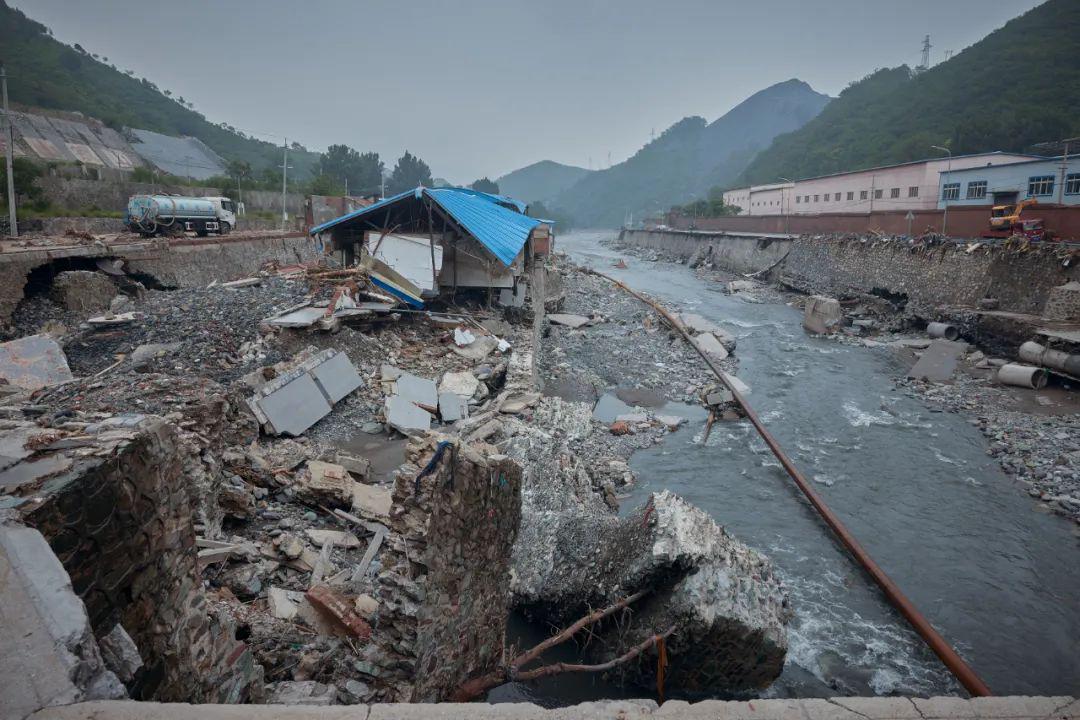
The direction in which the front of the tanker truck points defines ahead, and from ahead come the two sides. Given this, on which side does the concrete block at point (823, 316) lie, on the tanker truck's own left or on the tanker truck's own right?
on the tanker truck's own right

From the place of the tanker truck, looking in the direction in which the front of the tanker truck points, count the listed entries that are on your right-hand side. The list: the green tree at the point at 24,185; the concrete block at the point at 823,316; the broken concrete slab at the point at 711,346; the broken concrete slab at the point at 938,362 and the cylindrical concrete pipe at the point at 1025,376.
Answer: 4

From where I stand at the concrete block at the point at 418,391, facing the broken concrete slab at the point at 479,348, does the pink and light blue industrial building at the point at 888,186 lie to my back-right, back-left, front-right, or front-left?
front-right

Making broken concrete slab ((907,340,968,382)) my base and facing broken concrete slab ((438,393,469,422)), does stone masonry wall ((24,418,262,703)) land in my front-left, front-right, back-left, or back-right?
front-left

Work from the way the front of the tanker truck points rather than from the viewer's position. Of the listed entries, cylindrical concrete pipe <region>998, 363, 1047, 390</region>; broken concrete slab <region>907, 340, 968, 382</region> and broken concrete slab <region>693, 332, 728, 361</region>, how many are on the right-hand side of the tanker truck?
3

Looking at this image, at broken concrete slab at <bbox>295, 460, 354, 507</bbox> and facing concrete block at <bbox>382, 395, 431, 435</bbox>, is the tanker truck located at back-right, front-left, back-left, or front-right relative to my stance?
front-left

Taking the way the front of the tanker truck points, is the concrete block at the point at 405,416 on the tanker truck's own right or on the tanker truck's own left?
on the tanker truck's own right

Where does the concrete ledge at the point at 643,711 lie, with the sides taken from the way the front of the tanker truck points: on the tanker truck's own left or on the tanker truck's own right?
on the tanker truck's own right

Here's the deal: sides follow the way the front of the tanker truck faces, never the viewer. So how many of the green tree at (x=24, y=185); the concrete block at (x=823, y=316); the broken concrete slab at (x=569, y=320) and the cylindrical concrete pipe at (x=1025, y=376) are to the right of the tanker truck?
3

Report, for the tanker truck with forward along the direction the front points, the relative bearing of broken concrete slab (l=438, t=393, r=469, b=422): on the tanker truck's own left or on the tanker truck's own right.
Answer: on the tanker truck's own right

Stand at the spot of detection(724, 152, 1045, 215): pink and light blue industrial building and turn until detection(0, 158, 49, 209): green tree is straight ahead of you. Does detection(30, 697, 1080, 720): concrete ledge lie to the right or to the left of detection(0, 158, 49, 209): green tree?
left

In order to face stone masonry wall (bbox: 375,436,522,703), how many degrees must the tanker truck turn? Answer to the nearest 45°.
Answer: approximately 135° to its right

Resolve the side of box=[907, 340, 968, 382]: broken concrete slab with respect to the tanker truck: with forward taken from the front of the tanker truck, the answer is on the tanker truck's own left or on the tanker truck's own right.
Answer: on the tanker truck's own right

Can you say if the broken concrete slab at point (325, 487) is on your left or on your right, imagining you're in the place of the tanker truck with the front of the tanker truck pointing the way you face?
on your right

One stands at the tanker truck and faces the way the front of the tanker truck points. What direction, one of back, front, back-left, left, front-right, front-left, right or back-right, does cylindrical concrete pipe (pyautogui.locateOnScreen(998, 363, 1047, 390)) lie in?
right

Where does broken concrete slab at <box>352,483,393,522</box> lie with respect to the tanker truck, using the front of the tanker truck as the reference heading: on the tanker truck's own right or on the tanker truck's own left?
on the tanker truck's own right

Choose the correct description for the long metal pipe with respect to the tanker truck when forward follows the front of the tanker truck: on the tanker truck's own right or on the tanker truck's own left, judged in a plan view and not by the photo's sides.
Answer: on the tanker truck's own right

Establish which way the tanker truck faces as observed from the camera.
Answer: facing away from the viewer and to the right of the viewer

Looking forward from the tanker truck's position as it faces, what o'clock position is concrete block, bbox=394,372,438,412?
The concrete block is roughly at 4 o'clock from the tanker truck.
